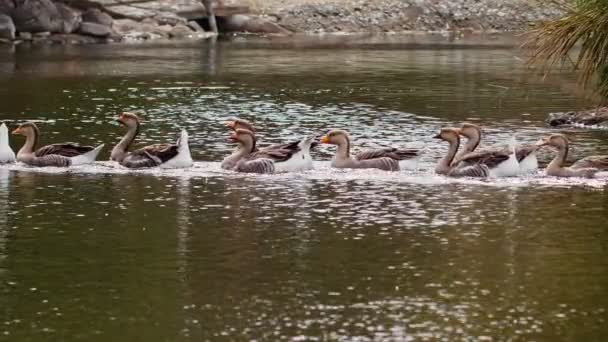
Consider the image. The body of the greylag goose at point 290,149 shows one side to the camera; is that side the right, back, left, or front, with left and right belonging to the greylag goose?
left

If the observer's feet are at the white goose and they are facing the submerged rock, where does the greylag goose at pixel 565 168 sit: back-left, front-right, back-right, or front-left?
front-right

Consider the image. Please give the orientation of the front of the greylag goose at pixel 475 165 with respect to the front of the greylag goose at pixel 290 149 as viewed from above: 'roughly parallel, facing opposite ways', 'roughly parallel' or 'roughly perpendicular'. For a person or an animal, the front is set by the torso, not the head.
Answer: roughly parallel

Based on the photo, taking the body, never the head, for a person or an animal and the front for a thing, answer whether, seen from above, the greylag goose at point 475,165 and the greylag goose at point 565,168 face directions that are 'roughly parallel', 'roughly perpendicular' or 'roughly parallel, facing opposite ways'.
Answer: roughly parallel

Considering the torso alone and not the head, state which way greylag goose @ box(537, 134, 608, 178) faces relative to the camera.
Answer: to the viewer's left

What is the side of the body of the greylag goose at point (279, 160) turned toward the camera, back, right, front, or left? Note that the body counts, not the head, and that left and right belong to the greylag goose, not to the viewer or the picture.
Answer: left

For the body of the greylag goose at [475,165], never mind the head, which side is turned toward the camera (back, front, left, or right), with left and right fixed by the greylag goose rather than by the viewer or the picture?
left

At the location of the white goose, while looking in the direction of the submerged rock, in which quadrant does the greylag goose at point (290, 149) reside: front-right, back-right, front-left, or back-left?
front-right

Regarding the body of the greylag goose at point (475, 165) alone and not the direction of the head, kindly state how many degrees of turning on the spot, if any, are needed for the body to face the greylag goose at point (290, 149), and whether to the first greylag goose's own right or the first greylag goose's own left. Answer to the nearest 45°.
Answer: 0° — it already faces it

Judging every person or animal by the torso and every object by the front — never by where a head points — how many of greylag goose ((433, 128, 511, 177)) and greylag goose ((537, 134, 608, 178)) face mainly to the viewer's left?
2

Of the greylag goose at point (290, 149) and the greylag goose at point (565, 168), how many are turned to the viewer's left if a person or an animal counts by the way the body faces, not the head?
2

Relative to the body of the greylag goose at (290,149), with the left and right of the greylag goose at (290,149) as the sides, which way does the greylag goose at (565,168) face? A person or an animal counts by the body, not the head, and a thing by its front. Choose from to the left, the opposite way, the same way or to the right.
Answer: the same way

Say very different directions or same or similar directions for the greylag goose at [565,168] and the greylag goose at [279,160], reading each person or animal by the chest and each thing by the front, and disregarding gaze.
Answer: same or similar directions

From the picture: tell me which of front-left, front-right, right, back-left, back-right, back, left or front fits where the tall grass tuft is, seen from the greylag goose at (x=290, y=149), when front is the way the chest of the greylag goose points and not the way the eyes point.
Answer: back

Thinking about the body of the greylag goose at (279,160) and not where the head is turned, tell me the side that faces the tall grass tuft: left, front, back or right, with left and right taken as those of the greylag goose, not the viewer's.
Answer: back

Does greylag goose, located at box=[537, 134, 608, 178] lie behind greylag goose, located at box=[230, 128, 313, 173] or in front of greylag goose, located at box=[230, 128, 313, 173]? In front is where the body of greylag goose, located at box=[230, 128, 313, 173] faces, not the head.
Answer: behind
